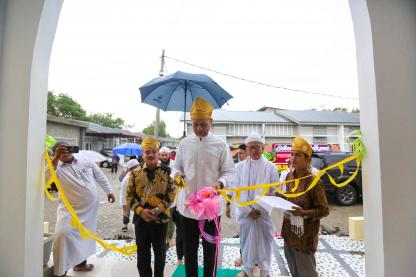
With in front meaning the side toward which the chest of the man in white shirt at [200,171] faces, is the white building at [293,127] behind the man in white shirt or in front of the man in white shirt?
behind

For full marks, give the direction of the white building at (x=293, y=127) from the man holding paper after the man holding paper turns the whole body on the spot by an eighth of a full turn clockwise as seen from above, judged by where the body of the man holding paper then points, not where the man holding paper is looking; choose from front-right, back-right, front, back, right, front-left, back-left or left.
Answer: right

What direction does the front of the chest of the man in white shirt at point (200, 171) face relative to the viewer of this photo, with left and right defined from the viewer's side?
facing the viewer

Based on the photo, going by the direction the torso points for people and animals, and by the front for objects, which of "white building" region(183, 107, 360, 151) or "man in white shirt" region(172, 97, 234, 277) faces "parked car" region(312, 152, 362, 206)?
the white building

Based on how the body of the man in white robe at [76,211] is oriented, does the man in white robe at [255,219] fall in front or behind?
in front

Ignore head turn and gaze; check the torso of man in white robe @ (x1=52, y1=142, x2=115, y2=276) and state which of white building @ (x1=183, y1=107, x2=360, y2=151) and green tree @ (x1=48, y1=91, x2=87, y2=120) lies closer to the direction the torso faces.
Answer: the white building

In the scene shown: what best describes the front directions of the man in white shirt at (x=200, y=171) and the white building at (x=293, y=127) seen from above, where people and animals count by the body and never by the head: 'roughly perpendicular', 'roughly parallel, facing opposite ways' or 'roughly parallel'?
roughly parallel

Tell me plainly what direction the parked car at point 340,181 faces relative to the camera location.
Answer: facing the viewer and to the left of the viewer

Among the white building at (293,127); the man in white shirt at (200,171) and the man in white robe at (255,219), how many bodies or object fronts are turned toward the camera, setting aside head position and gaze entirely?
3

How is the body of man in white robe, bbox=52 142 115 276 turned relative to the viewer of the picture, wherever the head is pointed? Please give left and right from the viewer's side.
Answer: facing the viewer and to the right of the viewer

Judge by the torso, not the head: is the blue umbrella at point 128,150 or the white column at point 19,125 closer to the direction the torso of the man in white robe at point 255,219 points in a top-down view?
the white column

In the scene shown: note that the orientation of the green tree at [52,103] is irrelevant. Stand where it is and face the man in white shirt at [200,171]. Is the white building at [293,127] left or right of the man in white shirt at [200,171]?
left

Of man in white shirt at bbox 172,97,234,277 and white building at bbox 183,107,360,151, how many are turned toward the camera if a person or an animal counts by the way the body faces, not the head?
2

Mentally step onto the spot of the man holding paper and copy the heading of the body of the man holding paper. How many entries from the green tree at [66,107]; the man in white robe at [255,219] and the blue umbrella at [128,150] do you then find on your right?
3

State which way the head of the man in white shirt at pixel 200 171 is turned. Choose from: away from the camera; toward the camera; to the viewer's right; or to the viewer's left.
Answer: toward the camera

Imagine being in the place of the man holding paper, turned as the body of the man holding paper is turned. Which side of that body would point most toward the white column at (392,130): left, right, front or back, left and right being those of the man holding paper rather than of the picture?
left

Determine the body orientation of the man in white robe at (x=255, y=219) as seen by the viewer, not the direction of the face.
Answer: toward the camera

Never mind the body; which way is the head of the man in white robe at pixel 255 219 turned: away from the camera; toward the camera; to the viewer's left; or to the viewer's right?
toward the camera

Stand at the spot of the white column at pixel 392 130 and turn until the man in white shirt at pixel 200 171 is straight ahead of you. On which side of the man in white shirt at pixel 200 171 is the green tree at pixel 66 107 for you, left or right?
right
